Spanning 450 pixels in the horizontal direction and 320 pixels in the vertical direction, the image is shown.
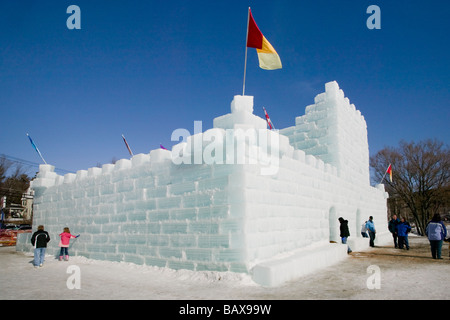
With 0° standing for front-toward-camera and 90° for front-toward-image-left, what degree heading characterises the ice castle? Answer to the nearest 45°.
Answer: approximately 315°

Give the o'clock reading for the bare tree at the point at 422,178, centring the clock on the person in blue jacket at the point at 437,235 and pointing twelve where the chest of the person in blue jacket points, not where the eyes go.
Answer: The bare tree is roughly at 12 o'clock from the person in blue jacket.

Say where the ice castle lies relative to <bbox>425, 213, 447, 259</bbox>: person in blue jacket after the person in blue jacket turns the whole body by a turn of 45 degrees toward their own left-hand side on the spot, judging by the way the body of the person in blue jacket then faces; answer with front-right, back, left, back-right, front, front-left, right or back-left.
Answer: left

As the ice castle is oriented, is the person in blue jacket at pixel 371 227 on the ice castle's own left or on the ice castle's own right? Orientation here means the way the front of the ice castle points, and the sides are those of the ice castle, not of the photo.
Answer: on the ice castle's own left

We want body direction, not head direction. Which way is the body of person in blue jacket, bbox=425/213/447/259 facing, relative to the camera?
away from the camera

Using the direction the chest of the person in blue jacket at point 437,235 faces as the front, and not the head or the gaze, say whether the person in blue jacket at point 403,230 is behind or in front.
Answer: in front

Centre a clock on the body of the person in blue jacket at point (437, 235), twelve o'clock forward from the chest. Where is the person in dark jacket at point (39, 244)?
The person in dark jacket is roughly at 8 o'clock from the person in blue jacket.
